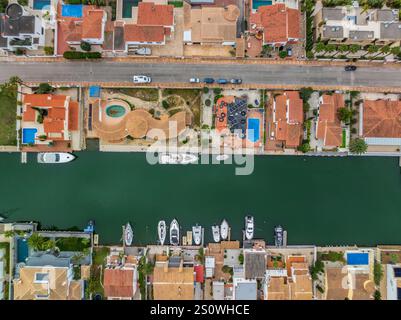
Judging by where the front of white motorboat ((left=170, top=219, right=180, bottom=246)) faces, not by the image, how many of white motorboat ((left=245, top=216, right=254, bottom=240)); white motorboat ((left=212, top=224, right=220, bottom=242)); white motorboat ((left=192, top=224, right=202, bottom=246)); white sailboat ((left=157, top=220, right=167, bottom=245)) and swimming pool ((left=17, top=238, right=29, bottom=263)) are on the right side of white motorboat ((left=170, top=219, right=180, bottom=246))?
3

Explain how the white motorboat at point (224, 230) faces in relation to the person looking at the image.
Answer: facing away from the viewer

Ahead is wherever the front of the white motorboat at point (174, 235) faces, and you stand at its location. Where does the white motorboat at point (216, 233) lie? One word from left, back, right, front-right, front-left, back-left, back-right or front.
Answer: right

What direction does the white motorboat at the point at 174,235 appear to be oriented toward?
away from the camera

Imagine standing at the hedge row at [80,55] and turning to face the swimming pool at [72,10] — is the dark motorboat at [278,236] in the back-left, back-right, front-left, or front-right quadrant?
back-right
